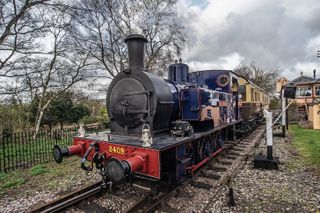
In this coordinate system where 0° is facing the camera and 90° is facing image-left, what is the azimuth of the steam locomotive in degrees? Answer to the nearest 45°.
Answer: approximately 45°
